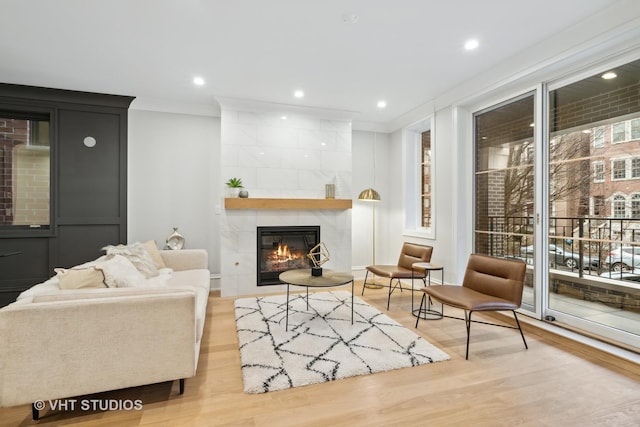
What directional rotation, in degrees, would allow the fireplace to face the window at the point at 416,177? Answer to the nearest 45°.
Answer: approximately 90° to its left

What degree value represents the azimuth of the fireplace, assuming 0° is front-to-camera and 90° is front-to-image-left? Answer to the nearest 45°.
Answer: approximately 0°

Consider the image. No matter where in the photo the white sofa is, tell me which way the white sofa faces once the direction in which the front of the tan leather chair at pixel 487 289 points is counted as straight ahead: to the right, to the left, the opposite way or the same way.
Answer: the opposite way

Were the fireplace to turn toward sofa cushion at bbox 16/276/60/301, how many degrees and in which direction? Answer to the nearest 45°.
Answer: approximately 45° to its right

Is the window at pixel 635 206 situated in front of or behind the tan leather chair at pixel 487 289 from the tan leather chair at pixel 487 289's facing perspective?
behind

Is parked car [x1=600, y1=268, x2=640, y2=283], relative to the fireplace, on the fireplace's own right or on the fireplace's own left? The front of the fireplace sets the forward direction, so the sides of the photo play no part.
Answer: on the fireplace's own left

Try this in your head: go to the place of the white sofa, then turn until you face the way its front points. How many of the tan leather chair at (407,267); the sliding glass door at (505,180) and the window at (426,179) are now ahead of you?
3

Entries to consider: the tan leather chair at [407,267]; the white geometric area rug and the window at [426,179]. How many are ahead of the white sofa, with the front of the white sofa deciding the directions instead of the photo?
3

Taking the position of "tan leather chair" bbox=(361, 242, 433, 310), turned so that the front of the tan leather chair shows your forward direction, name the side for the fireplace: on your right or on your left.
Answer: on your right

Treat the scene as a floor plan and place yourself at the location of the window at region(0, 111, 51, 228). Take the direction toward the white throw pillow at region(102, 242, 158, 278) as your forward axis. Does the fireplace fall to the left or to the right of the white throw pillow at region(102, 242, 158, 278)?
left

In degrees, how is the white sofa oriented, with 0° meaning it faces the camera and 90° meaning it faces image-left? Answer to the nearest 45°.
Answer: approximately 270°
